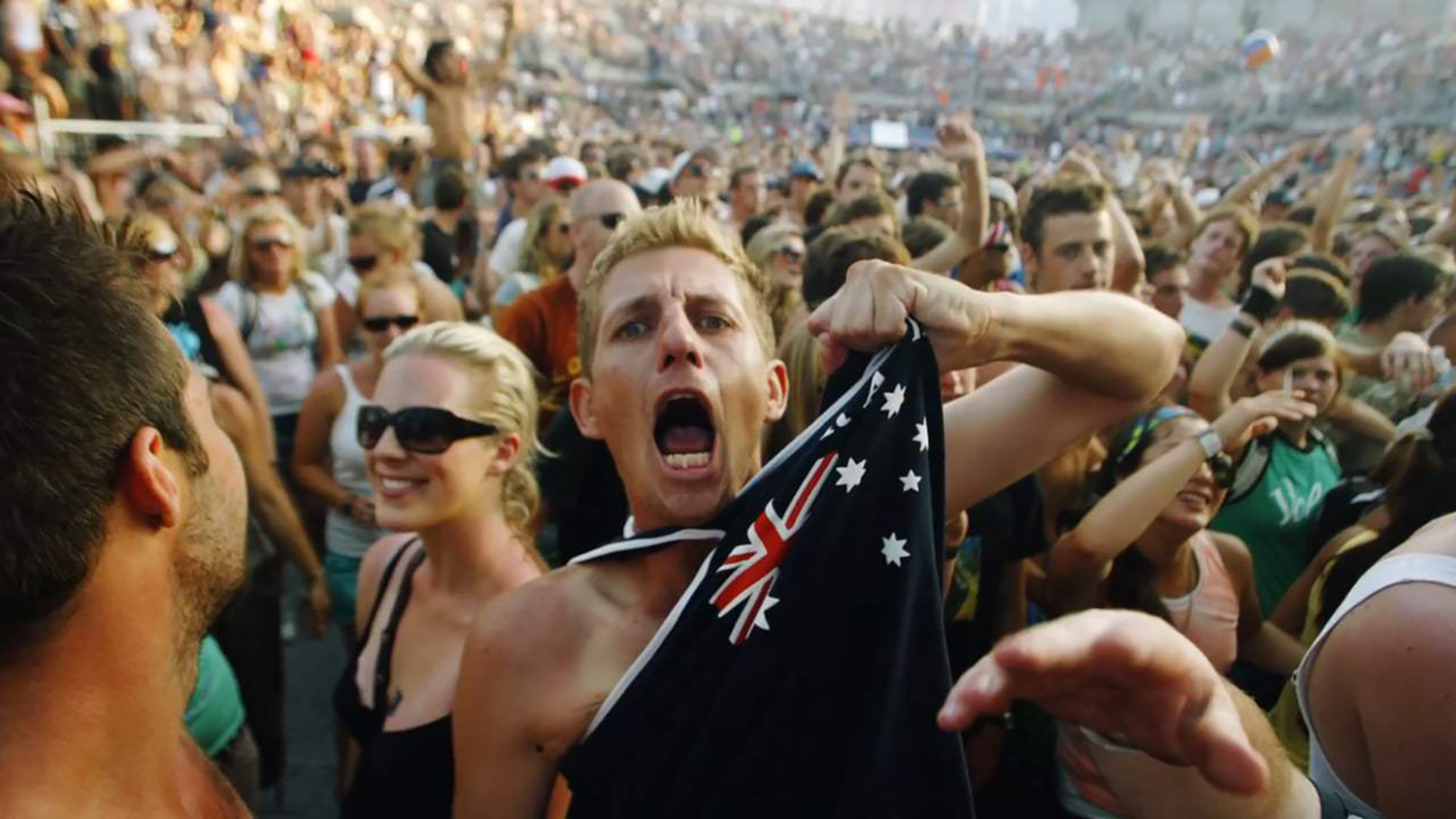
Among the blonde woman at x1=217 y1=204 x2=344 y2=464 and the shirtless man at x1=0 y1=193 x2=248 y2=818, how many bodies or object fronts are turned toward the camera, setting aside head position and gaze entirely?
1

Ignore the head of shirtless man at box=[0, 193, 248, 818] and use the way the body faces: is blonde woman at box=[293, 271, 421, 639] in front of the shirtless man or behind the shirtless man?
in front

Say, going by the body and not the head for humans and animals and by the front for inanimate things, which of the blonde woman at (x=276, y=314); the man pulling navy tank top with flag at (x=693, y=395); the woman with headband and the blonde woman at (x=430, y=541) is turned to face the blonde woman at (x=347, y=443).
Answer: the blonde woman at (x=276, y=314)

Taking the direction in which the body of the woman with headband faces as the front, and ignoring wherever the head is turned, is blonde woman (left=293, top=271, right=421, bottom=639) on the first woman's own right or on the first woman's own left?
on the first woman's own right

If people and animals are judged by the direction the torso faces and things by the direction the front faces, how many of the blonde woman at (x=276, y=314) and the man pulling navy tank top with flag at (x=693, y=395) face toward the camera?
2

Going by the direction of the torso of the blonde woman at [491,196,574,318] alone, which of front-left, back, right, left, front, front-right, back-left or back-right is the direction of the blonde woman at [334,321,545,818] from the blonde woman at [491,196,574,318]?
front-right

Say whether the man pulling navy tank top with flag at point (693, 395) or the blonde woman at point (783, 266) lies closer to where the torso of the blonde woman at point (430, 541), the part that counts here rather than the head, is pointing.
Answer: the man pulling navy tank top with flag

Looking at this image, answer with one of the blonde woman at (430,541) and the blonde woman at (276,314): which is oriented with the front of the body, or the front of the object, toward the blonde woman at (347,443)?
the blonde woman at (276,314)

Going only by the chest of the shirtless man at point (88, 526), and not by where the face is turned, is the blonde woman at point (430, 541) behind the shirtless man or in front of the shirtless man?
in front
